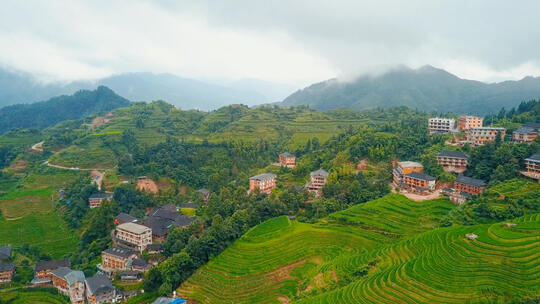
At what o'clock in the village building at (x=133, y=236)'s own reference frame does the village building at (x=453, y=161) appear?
the village building at (x=453, y=161) is roughly at 8 o'clock from the village building at (x=133, y=236).

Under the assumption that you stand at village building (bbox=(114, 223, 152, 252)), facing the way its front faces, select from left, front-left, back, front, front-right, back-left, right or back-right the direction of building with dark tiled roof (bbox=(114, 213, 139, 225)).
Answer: back-right

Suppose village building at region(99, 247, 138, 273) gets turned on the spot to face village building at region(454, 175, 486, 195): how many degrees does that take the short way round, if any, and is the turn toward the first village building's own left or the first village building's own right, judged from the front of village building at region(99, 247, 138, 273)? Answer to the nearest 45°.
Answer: approximately 135° to the first village building's own left

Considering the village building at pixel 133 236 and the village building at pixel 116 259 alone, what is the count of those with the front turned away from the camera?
0

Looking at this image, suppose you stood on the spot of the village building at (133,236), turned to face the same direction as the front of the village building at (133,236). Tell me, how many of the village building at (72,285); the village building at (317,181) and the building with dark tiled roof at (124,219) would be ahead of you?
1

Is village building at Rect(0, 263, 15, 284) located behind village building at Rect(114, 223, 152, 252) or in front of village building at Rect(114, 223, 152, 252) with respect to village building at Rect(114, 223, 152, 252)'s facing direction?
in front

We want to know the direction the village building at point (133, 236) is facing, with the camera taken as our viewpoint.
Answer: facing the viewer and to the left of the viewer

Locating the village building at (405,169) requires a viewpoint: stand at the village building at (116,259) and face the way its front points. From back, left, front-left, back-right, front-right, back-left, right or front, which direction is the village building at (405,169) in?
back-left

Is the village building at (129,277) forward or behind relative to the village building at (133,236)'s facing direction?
forward

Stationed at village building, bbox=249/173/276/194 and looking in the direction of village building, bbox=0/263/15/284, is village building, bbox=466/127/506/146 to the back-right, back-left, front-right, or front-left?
back-left

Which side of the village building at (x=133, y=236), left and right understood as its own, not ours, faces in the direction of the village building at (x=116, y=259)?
front

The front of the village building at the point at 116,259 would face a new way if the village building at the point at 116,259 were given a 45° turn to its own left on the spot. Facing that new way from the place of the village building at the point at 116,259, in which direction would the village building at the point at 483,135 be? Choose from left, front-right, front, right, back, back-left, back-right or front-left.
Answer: left

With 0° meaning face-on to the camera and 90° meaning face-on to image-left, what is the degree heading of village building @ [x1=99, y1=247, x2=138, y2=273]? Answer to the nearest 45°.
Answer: approximately 45°

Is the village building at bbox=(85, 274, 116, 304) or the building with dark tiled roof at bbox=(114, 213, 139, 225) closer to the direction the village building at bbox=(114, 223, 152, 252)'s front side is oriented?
the village building

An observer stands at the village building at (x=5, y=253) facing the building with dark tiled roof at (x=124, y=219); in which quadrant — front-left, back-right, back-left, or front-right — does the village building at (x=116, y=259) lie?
front-right
